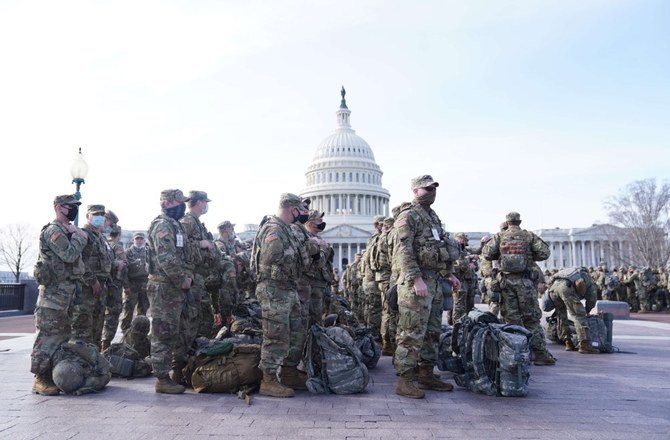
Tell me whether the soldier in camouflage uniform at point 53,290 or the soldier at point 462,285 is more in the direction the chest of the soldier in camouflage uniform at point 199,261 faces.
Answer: the soldier

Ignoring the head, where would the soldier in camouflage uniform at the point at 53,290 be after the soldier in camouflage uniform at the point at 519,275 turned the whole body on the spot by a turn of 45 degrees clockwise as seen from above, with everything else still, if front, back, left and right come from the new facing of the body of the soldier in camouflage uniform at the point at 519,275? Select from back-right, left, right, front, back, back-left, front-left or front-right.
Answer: back

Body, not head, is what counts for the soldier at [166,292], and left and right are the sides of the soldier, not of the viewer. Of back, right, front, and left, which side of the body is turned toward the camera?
right

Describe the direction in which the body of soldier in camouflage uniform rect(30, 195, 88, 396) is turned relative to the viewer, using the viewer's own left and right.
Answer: facing to the right of the viewer

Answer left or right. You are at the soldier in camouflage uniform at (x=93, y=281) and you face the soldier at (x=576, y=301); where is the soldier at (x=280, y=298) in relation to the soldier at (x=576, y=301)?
right

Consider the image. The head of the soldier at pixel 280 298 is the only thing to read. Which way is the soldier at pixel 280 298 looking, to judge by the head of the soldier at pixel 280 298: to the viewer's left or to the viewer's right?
to the viewer's right

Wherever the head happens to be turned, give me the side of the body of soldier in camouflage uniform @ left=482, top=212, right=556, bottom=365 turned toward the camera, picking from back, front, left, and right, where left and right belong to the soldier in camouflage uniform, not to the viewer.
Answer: back

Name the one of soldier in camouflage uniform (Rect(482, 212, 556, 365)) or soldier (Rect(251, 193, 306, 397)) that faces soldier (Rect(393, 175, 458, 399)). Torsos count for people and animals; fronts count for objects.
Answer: soldier (Rect(251, 193, 306, 397))

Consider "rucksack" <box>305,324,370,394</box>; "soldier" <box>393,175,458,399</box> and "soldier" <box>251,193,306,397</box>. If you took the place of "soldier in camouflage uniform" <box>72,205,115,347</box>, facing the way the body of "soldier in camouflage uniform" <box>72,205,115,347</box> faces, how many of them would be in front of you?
3

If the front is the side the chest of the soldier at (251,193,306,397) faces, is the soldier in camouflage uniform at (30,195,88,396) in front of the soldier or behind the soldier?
behind

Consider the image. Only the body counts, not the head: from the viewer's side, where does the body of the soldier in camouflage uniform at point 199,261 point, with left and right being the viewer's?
facing to the right of the viewer

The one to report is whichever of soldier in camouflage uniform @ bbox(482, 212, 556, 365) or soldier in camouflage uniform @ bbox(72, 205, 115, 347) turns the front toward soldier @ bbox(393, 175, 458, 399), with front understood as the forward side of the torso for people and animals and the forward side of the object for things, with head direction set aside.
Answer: soldier in camouflage uniform @ bbox(72, 205, 115, 347)

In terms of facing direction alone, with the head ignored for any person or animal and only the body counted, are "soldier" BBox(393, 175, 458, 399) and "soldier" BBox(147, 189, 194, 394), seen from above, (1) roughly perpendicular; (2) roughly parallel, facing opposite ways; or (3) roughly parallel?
roughly parallel

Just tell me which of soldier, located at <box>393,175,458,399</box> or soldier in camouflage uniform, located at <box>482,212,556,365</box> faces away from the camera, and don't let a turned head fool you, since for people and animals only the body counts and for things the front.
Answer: the soldier in camouflage uniform

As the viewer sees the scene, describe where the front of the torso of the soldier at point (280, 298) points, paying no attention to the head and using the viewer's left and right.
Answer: facing to the right of the viewer

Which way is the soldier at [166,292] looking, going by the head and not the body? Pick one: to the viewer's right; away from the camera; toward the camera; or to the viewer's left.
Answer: to the viewer's right
